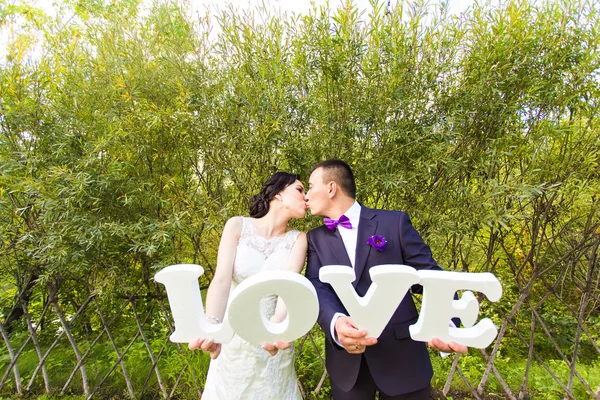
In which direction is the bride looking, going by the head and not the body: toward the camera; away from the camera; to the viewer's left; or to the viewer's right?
to the viewer's right

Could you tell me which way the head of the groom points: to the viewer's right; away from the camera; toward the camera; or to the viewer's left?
to the viewer's left

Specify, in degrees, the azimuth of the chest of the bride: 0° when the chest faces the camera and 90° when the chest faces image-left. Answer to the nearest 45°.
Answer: approximately 0°

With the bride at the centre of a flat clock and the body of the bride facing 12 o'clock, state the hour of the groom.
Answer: The groom is roughly at 10 o'clock from the bride.
